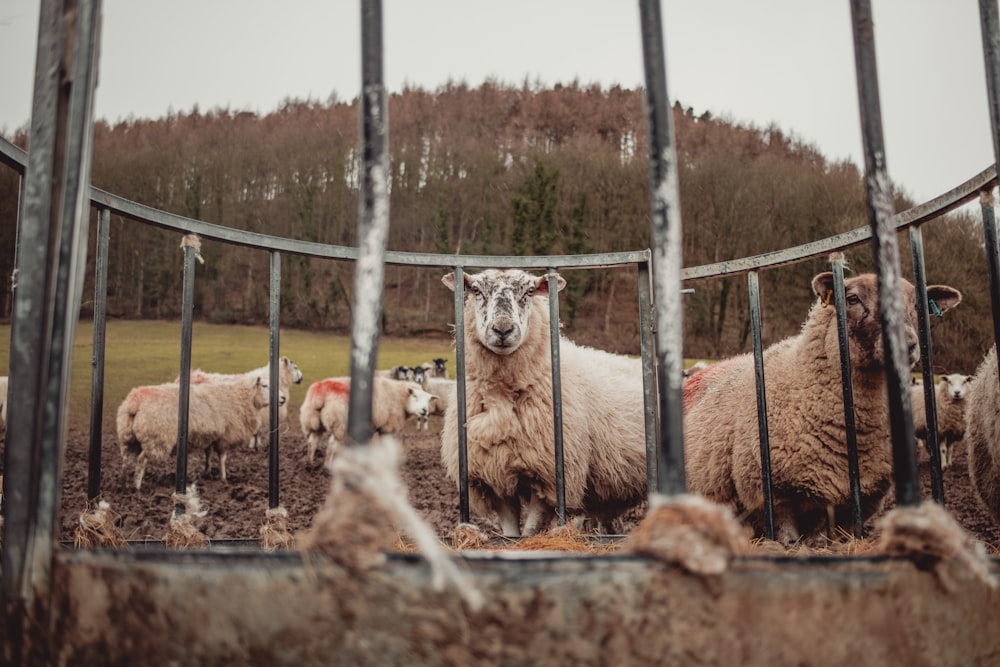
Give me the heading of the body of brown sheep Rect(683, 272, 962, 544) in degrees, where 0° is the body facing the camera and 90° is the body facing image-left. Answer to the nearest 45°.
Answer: approximately 315°

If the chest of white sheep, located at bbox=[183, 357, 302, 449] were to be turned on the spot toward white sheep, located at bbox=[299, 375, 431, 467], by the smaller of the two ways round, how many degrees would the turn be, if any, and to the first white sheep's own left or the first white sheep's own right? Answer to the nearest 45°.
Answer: approximately 45° to the first white sheep's own right

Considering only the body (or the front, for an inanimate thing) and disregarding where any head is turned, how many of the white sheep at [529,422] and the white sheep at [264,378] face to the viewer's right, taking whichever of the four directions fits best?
1

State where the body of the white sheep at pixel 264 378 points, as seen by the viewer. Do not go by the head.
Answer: to the viewer's right

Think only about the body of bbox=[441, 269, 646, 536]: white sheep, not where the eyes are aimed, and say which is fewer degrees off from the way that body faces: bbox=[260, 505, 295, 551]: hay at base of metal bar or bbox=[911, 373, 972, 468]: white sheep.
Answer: the hay at base of metal bar

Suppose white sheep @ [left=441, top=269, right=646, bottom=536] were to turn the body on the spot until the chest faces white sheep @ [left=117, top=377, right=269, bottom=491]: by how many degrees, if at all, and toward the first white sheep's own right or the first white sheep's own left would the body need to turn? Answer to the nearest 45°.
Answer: approximately 90° to the first white sheep's own right

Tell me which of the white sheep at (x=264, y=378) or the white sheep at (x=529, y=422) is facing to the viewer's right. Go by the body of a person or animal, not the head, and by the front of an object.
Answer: the white sheep at (x=264, y=378)

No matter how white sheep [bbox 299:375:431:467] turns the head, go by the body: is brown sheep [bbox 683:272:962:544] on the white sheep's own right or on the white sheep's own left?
on the white sheep's own right

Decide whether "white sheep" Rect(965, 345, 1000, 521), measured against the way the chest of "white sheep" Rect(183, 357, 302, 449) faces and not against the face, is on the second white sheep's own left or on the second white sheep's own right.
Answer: on the second white sheep's own right

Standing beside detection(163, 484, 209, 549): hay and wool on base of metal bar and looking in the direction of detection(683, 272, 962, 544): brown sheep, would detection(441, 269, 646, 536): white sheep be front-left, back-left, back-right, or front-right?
front-left

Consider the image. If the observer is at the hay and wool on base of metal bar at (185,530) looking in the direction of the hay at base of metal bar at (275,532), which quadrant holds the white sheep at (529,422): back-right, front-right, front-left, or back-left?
front-left

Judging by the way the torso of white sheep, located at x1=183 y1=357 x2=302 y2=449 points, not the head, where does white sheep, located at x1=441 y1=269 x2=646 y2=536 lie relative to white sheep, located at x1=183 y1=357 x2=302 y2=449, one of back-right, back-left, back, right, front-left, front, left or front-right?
right

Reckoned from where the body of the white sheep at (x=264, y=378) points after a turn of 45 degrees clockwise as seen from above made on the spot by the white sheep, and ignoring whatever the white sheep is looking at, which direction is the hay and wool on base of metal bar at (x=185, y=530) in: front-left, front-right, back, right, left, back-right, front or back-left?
front-right

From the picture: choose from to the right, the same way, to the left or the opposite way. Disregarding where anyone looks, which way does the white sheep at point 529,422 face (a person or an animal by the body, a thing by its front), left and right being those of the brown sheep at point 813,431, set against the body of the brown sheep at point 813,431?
to the right
